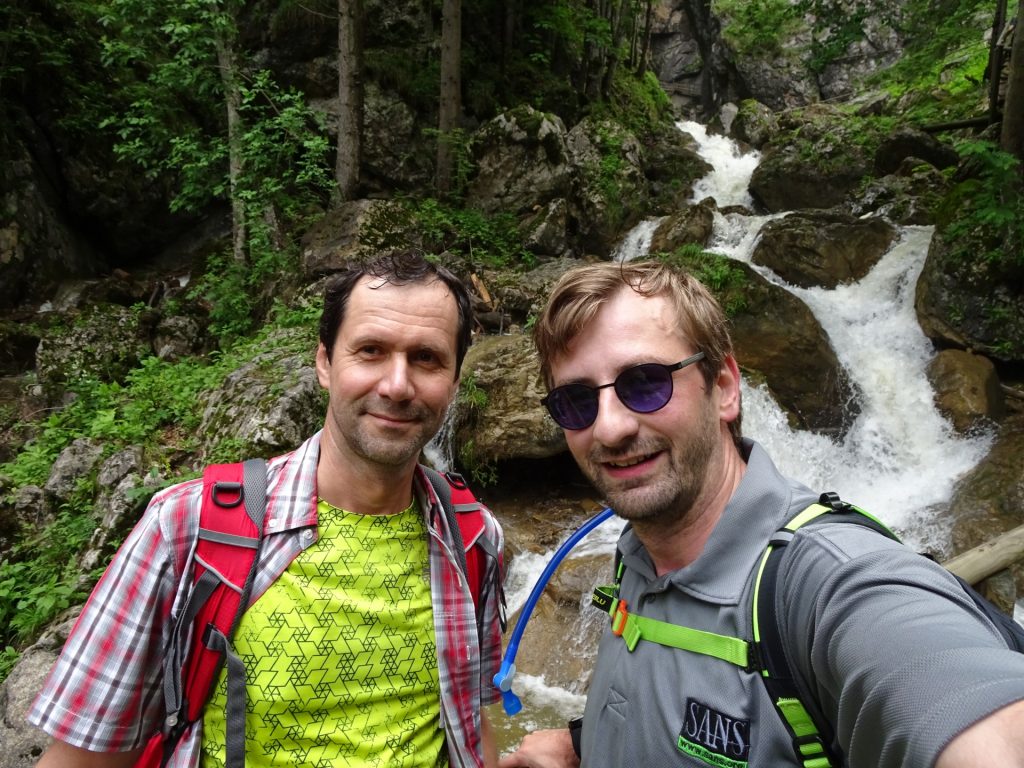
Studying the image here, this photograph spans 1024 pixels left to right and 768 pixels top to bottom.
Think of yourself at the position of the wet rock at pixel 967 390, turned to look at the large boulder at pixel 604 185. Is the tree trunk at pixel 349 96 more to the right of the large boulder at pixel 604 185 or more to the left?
left

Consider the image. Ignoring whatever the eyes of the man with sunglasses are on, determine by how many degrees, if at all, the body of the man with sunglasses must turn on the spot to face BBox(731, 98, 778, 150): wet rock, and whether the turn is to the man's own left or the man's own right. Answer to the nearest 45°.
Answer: approximately 135° to the man's own right

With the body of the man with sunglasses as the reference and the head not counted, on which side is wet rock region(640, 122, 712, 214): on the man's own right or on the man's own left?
on the man's own right

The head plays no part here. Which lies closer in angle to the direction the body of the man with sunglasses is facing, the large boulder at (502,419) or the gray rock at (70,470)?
the gray rock

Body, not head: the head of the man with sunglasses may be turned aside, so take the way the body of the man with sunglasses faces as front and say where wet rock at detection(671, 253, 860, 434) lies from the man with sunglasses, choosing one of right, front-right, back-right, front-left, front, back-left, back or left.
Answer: back-right

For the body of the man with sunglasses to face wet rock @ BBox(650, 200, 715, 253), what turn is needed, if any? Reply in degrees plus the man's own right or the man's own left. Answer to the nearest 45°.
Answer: approximately 135° to the man's own right

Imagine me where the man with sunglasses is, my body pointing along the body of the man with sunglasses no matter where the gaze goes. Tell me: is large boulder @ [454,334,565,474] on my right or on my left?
on my right

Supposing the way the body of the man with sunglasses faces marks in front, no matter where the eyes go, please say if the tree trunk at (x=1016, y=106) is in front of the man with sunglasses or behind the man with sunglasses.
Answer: behind

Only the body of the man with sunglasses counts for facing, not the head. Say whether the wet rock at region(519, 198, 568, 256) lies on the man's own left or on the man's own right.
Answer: on the man's own right

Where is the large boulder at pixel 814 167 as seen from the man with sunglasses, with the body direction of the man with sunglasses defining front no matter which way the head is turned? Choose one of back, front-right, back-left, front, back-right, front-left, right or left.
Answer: back-right

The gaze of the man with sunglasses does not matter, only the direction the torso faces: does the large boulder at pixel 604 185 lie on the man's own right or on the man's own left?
on the man's own right

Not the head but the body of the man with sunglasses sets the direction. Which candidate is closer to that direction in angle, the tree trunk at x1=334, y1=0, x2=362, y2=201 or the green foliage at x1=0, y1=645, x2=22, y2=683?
the green foliage

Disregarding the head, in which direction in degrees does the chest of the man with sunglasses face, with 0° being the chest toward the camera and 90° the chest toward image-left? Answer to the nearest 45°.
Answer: approximately 45°

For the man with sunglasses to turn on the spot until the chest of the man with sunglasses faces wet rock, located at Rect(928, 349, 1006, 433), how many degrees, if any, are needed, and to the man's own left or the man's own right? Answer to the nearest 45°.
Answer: approximately 135° to the man's own right

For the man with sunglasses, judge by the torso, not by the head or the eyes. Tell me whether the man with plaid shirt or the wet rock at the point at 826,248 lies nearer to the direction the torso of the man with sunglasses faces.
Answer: the man with plaid shirt

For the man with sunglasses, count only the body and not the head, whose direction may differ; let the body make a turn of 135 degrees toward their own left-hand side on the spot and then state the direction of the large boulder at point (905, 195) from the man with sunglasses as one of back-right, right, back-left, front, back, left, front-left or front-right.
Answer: left

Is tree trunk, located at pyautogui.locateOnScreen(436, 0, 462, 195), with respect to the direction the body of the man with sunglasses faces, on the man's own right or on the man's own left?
on the man's own right
